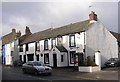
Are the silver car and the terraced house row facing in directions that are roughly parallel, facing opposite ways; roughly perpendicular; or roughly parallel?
roughly perpendicular

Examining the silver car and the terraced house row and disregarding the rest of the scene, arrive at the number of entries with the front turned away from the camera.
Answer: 0

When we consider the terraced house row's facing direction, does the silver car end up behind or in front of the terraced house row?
in front

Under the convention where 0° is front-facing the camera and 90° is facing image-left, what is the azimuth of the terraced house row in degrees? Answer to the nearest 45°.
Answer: approximately 45°
